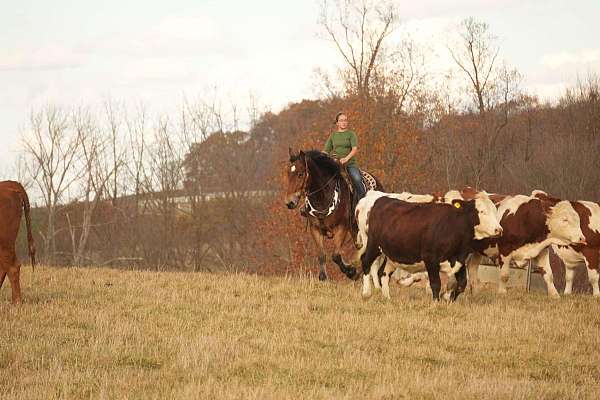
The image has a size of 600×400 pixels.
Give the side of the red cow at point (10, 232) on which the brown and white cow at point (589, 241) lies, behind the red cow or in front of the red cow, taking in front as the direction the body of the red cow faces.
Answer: behind

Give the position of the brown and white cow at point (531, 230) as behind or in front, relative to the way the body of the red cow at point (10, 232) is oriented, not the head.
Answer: behind

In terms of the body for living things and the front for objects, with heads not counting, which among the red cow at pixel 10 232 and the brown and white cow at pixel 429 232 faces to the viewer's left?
the red cow

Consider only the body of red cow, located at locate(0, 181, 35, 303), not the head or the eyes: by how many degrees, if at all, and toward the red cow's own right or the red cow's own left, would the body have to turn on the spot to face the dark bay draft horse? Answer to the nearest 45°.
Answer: approximately 180°

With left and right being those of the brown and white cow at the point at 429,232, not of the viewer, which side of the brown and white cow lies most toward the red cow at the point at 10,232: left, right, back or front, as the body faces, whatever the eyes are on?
back

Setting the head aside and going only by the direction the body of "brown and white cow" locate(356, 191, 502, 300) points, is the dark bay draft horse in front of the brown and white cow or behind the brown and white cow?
behind

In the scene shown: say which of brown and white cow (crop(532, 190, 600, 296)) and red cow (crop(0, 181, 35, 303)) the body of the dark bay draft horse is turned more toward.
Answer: the red cow

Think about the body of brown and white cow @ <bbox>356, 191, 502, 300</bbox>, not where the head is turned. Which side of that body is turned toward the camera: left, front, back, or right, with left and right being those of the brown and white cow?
right

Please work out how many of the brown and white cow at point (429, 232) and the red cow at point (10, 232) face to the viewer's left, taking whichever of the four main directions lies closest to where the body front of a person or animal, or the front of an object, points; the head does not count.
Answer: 1

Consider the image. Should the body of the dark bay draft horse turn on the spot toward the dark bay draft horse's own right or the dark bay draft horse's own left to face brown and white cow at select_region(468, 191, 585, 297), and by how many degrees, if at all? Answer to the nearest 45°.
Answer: approximately 135° to the dark bay draft horse's own left

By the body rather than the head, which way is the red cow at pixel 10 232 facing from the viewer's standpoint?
to the viewer's left
